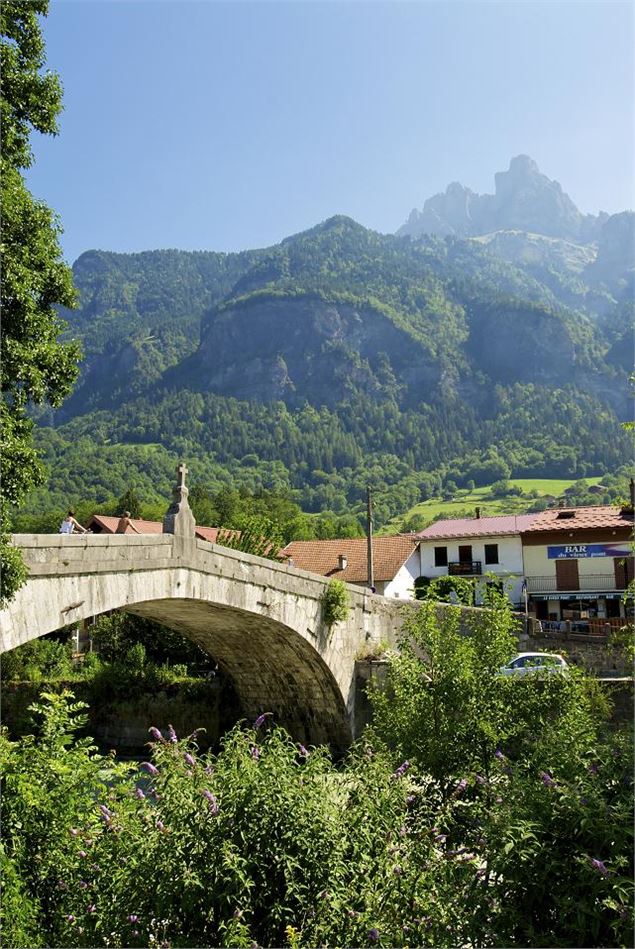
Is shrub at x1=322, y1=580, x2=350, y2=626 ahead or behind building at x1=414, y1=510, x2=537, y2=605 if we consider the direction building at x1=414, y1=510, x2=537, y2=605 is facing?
ahead

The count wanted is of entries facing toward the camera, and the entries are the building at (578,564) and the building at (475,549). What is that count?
2

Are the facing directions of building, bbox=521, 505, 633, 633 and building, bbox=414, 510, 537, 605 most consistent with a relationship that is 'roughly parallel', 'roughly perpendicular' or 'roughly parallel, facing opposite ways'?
roughly parallel

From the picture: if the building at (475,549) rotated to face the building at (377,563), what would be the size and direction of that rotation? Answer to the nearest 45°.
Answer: approximately 90° to its right

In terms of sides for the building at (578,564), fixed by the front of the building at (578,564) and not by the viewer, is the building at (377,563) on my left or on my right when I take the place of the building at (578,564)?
on my right

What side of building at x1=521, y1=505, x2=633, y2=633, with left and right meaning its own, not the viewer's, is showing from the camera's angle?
front

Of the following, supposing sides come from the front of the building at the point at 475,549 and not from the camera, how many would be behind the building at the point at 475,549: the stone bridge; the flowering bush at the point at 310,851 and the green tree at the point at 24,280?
0

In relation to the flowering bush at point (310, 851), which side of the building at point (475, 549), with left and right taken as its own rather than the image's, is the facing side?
front

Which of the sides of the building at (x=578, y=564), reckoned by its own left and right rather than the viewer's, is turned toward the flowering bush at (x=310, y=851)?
front

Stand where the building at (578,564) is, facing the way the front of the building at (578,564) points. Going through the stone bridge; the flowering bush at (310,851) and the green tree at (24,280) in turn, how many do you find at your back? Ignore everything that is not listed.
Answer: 0

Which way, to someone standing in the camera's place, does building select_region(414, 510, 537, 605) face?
facing the viewer

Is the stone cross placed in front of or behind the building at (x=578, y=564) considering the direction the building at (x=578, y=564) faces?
in front

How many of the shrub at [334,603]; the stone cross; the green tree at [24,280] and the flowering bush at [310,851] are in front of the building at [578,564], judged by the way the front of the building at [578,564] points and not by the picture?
4

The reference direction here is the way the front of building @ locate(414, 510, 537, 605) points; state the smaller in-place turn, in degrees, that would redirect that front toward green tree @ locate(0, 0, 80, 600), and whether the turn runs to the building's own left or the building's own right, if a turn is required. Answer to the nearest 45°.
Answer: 0° — it already faces it
